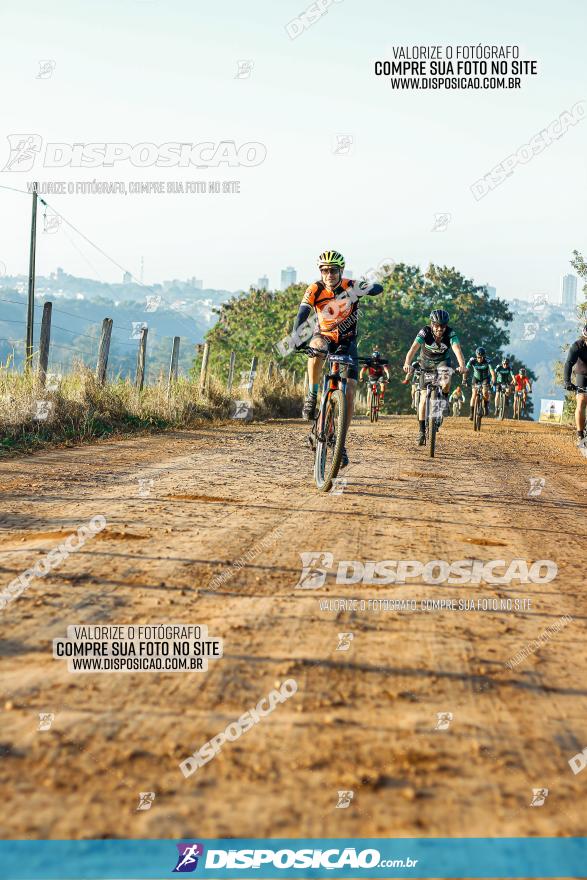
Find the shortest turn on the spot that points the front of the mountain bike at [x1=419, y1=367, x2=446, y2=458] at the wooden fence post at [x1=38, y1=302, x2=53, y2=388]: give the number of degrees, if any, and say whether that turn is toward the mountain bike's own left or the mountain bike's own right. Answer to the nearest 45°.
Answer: approximately 90° to the mountain bike's own right

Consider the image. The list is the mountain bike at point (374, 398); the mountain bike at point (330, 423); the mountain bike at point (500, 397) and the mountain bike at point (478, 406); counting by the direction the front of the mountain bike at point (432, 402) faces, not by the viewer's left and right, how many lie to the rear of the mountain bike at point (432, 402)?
3

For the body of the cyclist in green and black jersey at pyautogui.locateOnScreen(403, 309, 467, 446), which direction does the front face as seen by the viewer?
toward the camera

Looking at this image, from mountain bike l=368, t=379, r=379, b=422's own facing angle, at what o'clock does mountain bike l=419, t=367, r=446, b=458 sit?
mountain bike l=419, t=367, r=446, b=458 is roughly at 12 o'clock from mountain bike l=368, t=379, r=379, b=422.

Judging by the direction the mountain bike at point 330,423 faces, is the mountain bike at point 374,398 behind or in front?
behind

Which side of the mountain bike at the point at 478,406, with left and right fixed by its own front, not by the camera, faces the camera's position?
front

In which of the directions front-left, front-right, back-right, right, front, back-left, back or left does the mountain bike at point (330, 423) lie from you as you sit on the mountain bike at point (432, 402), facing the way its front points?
front

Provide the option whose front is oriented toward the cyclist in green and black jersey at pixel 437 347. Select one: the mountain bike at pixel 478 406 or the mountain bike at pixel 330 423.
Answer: the mountain bike at pixel 478 406

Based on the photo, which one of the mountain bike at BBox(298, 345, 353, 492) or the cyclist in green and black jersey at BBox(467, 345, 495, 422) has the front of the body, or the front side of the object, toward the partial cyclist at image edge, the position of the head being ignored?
the cyclist in green and black jersey

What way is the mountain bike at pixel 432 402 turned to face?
toward the camera

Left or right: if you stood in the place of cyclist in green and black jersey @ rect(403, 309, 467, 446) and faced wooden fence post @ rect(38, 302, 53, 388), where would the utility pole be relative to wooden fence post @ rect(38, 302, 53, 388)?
right

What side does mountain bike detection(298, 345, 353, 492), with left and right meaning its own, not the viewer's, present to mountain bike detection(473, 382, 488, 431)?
back
